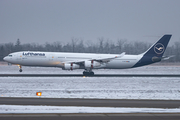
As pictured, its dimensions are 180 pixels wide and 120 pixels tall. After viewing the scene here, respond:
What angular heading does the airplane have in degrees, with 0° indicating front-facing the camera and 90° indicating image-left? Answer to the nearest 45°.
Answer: approximately 90°
